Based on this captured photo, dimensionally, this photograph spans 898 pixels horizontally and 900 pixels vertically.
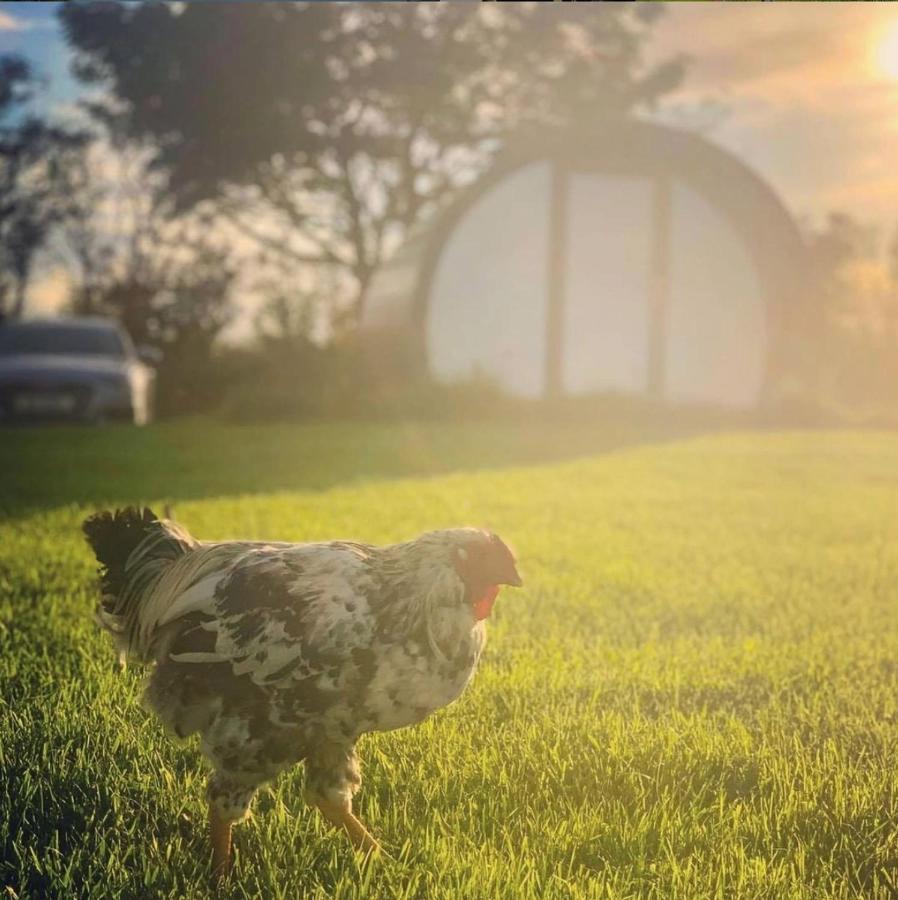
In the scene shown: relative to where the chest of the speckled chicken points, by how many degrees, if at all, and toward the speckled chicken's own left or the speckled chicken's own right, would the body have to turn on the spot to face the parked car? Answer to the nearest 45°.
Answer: approximately 90° to the speckled chicken's own left

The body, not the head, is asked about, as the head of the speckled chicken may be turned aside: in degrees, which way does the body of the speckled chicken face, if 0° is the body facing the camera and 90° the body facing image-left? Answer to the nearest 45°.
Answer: approximately 270°
